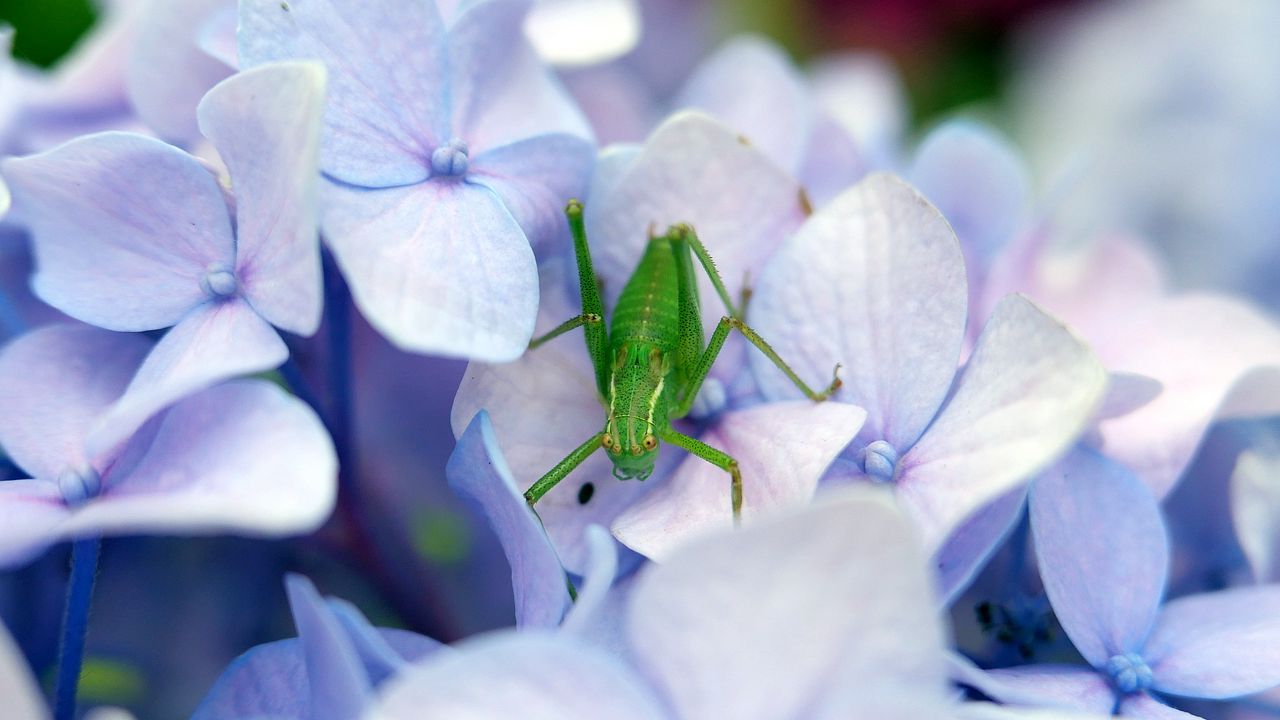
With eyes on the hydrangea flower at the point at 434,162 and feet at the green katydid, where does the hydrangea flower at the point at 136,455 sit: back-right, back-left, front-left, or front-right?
front-left

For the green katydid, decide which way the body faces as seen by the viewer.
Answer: toward the camera
